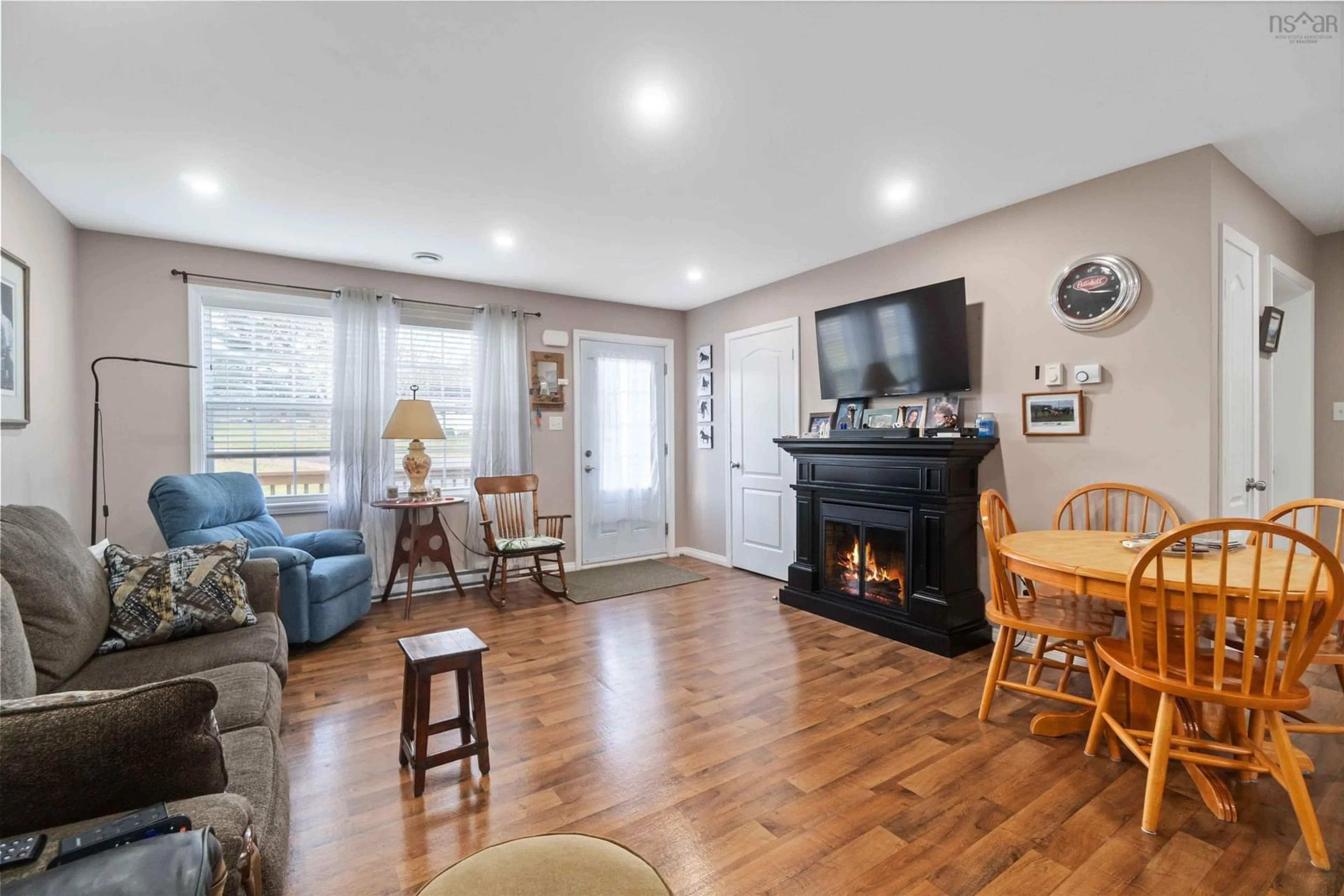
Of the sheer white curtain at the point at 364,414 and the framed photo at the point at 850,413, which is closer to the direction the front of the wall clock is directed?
the sheer white curtain

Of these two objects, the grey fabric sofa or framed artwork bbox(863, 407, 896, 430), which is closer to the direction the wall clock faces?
the grey fabric sofa

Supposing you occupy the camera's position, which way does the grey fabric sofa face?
facing to the right of the viewer

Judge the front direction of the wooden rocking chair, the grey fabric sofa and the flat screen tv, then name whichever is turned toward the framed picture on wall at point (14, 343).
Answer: the flat screen tv

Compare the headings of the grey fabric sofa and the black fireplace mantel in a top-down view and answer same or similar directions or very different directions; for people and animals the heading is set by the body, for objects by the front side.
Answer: very different directions

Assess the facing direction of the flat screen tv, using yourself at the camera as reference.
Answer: facing the viewer and to the left of the viewer

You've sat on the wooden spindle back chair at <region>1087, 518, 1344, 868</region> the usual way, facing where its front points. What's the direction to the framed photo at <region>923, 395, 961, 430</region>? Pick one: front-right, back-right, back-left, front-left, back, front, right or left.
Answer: front

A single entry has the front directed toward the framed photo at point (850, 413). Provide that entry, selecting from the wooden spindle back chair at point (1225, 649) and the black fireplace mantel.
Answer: the wooden spindle back chair

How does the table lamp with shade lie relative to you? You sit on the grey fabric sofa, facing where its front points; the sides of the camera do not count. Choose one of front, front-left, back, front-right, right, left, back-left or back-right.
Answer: front-left

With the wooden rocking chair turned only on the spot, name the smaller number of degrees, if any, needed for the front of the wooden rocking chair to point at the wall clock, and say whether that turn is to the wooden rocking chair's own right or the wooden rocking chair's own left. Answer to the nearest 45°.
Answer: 0° — it already faces it

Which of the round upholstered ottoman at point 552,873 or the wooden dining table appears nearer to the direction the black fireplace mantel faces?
the round upholstered ottoman

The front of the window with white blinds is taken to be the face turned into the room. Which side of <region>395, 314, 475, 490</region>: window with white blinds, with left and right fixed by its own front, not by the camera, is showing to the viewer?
front

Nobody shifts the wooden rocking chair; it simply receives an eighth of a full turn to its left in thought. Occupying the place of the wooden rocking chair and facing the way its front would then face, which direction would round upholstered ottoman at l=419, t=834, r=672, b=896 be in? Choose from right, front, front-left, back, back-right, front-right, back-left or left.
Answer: right

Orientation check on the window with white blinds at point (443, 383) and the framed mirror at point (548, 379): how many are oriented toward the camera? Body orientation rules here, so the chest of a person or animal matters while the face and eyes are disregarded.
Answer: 2

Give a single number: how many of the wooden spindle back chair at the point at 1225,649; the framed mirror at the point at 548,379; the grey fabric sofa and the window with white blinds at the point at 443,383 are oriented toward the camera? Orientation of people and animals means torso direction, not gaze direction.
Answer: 2

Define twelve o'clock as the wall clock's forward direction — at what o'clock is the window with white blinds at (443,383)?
The window with white blinds is roughly at 1 o'clock from the wall clock.

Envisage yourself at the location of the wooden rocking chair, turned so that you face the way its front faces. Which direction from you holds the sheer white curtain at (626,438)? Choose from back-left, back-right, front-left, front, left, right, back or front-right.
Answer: left

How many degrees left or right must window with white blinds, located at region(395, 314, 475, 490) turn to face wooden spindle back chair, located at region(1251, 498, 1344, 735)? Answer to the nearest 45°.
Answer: approximately 45° to its left

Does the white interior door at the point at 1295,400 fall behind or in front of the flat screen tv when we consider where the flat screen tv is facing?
behind

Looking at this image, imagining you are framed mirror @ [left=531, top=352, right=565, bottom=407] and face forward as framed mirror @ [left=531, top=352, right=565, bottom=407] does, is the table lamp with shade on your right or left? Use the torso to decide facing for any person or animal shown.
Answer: on your right

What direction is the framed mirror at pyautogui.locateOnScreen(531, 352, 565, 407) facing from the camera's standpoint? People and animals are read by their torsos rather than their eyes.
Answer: toward the camera

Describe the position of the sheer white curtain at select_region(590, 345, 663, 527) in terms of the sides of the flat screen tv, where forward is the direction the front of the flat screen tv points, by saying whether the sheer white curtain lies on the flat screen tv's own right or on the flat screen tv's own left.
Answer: on the flat screen tv's own right

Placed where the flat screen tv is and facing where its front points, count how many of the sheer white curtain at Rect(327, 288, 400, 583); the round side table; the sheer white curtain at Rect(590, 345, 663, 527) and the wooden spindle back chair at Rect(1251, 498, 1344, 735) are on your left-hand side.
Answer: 1
